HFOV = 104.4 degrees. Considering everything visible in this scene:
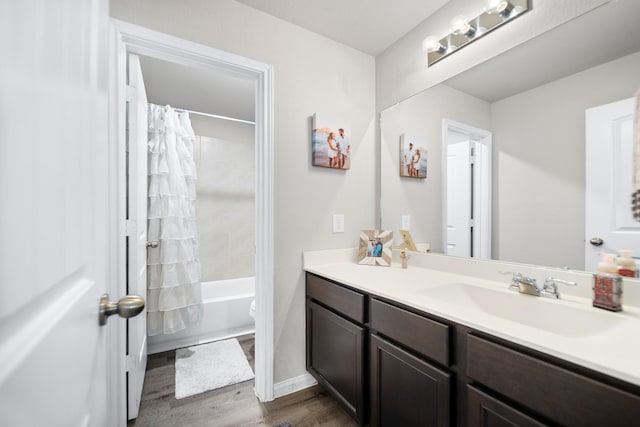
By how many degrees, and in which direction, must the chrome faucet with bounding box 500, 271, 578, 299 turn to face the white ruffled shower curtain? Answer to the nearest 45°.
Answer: approximately 45° to its right

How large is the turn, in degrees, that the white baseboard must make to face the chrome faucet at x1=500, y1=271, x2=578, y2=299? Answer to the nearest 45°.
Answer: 0° — it already faces it

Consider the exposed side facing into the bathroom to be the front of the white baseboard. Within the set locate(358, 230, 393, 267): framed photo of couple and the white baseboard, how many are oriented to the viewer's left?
0

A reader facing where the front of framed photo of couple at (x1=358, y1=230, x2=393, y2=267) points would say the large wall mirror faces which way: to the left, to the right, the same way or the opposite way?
to the right

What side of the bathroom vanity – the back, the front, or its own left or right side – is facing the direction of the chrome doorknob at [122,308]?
front

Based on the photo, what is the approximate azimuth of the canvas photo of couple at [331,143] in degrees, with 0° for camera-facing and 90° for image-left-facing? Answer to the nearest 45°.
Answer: approximately 315°

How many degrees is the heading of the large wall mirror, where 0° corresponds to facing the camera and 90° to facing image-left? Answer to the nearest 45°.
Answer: approximately 45°

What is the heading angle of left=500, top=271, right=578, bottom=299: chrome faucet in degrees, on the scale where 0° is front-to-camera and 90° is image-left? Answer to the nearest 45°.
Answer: approximately 45°

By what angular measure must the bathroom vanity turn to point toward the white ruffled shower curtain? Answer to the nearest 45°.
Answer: approximately 45° to its right

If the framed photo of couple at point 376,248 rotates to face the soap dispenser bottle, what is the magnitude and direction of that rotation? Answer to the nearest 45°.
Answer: approximately 45° to its left
